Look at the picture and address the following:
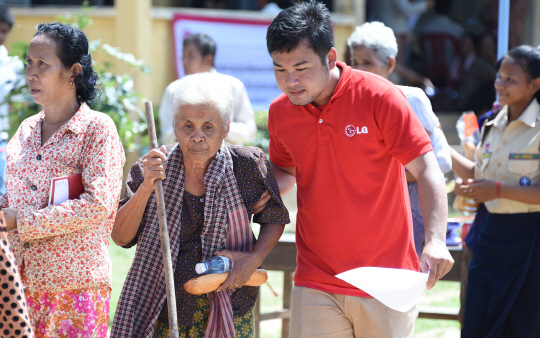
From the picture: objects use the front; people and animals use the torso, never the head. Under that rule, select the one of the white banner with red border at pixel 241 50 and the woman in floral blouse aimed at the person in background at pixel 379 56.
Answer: the white banner with red border

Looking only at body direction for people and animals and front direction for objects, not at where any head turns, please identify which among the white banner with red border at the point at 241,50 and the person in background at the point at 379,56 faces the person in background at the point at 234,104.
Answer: the white banner with red border

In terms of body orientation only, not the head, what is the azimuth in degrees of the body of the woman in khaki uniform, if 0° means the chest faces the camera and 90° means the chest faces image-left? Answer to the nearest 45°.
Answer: approximately 45°

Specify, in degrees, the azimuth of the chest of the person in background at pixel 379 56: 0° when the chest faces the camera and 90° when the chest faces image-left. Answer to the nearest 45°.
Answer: approximately 45°

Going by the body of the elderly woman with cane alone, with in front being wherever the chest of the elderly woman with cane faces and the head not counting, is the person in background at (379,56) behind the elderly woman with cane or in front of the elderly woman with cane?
behind

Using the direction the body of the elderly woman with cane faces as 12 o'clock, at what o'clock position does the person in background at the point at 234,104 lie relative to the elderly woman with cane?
The person in background is roughly at 6 o'clock from the elderly woman with cane.

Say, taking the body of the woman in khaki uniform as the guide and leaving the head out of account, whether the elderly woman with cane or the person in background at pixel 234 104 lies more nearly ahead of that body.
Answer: the elderly woman with cane

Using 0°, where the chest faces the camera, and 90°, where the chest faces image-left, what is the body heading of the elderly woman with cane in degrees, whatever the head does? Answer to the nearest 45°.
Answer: approximately 0°

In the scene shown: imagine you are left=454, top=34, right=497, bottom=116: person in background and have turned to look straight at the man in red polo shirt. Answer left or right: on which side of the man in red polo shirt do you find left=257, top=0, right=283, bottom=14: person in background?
right

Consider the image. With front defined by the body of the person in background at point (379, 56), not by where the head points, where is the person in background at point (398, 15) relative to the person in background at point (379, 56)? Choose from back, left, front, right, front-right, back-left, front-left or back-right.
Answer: back-right

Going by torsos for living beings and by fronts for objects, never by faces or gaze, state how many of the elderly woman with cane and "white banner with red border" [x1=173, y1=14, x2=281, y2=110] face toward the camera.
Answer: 2
